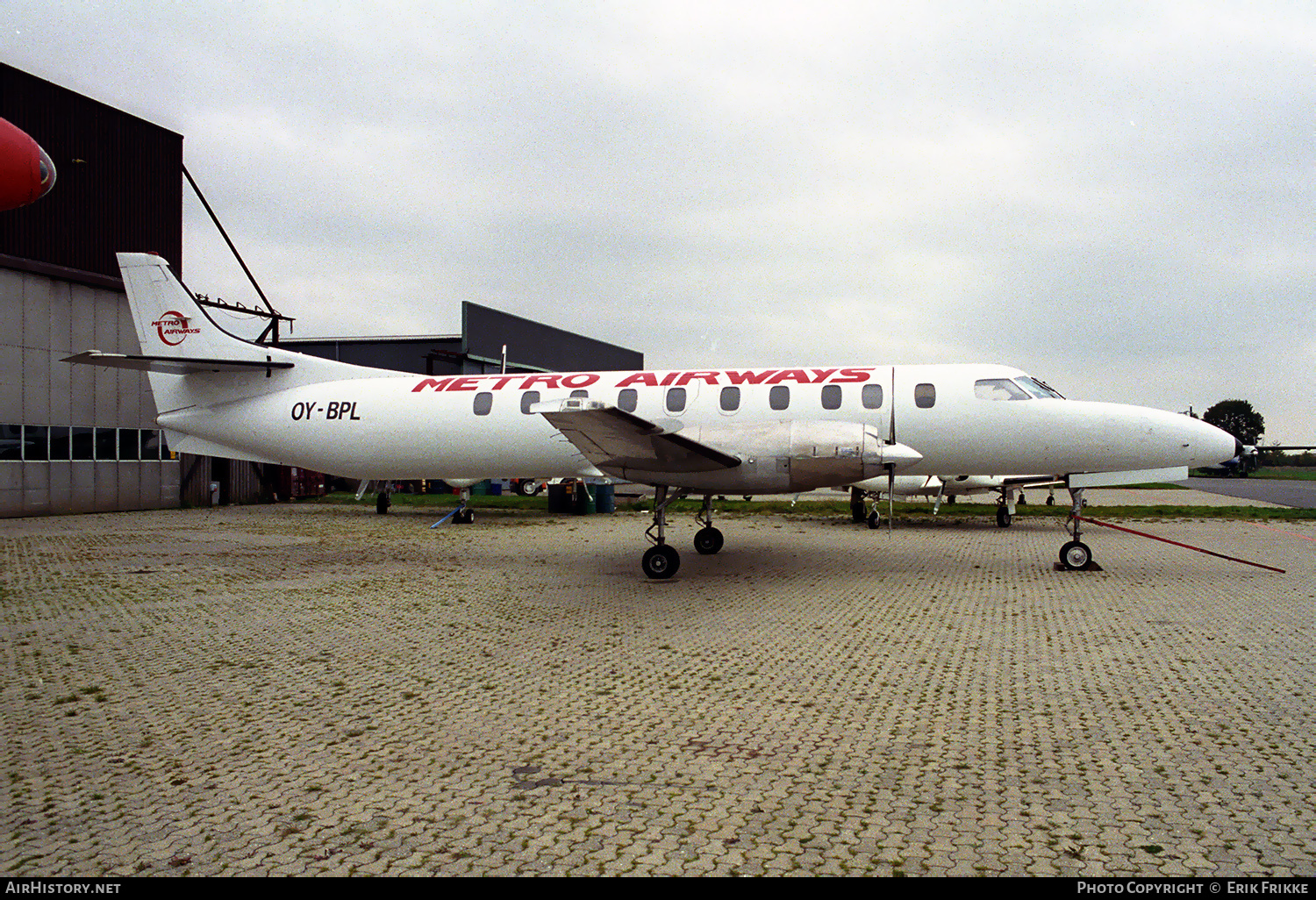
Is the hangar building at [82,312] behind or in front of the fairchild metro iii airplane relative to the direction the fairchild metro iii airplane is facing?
behind

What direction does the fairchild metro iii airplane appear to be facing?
to the viewer's right

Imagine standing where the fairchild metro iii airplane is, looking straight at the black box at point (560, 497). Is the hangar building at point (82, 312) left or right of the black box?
left
